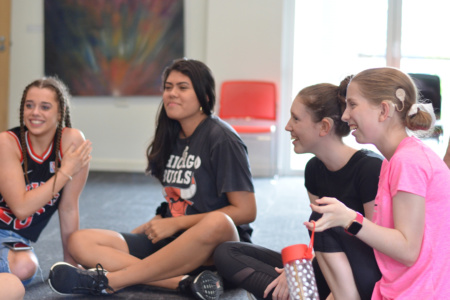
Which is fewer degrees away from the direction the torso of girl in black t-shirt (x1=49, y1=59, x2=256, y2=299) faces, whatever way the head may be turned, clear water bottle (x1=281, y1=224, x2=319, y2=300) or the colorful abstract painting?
the clear water bottle

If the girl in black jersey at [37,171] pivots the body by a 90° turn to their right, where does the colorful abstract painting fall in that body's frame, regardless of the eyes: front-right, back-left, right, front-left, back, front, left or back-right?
right

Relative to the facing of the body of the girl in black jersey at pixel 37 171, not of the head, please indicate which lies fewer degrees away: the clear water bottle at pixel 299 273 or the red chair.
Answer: the clear water bottle

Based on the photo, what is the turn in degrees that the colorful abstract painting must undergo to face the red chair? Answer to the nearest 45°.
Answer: approximately 45° to its left

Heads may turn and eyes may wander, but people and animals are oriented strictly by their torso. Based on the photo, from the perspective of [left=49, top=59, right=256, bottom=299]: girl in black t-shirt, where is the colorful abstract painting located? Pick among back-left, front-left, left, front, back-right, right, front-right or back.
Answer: back-right

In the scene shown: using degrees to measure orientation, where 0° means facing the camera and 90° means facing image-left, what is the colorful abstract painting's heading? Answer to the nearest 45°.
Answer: approximately 0°
